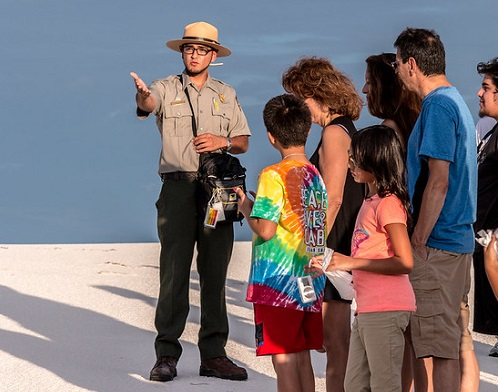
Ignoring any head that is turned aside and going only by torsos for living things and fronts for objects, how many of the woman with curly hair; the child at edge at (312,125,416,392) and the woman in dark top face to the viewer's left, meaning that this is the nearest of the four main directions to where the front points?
3

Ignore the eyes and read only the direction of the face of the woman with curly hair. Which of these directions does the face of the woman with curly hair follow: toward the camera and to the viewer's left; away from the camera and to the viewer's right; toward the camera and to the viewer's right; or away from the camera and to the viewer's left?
away from the camera and to the viewer's left

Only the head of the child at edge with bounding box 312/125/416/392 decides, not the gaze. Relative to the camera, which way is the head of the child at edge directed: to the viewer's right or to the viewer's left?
to the viewer's left

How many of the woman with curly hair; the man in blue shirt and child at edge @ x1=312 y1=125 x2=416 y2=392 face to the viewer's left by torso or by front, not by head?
3

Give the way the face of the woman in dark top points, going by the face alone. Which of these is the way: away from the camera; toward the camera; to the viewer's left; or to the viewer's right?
to the viewer's left

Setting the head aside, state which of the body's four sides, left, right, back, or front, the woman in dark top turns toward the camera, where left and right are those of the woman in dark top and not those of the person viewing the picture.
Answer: left

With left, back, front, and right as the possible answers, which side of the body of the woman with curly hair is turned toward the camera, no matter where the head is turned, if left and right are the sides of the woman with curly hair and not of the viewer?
left

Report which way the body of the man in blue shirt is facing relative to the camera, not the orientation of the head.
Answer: to the viewer's left

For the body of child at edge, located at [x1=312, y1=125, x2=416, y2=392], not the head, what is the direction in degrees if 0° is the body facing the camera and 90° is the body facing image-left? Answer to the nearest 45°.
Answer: approximately 90°
